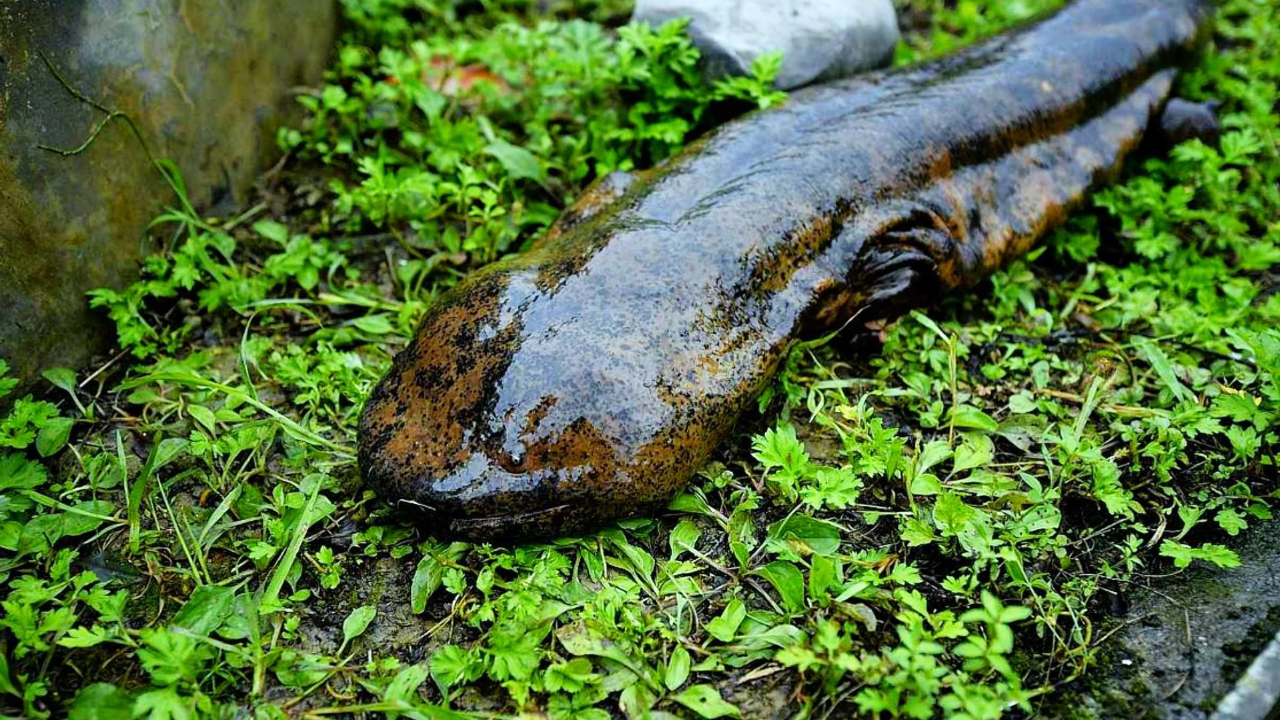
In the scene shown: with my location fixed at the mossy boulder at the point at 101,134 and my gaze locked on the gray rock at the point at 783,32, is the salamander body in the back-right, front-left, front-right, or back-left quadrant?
front-right

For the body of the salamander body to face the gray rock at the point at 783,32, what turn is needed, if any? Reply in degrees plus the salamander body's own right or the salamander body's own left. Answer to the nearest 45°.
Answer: approximately 135° to the salamander body's own right

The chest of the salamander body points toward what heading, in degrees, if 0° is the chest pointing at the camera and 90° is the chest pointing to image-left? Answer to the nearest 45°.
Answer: approximately 45°

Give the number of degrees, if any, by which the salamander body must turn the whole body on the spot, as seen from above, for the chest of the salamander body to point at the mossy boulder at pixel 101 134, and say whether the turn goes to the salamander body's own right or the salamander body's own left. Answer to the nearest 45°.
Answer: approximately 45° to the salamander body's own right

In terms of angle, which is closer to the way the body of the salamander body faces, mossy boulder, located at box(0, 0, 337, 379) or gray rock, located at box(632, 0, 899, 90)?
the mossy boulder
